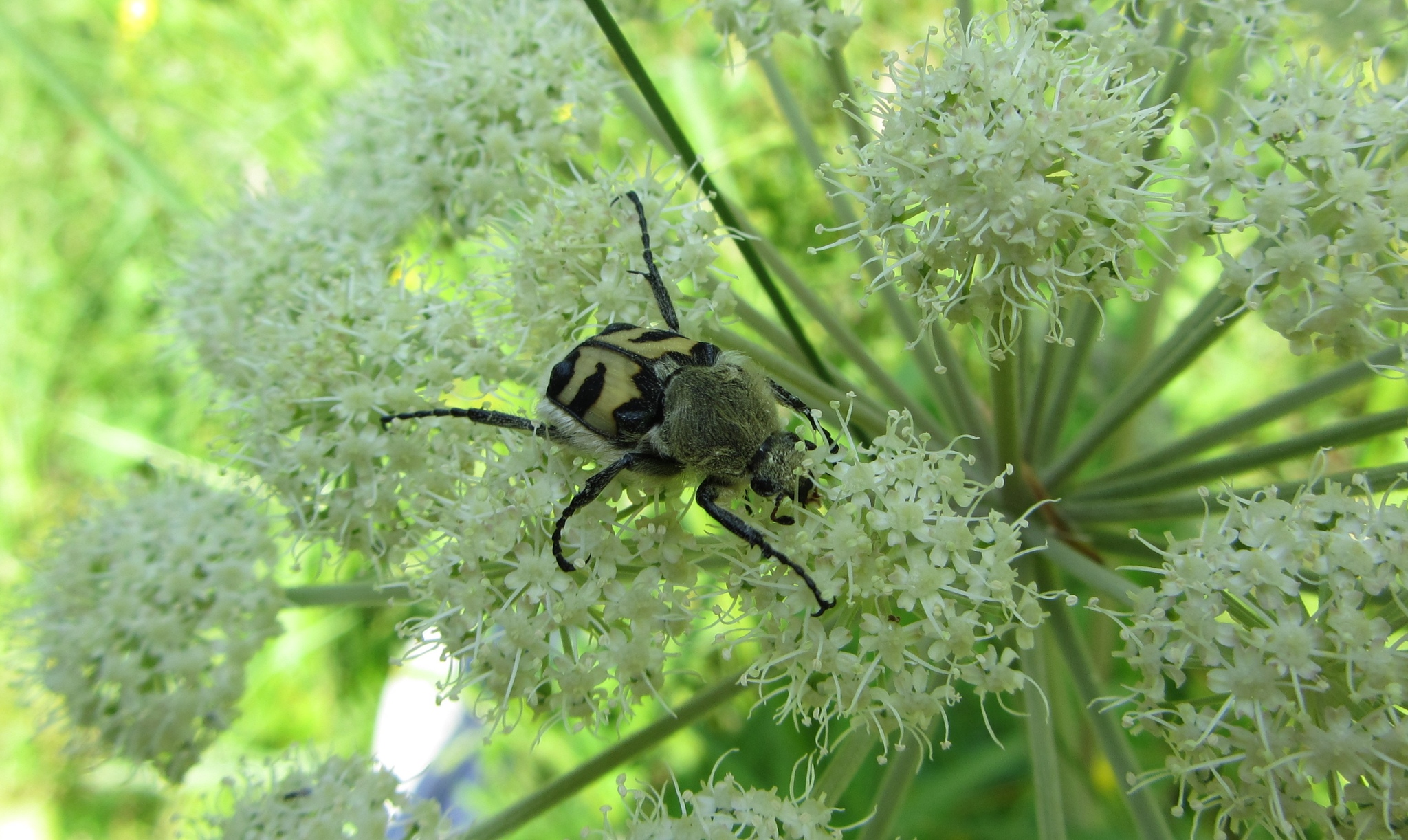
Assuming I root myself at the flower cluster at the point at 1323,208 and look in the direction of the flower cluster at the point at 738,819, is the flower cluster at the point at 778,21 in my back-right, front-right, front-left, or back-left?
front-right

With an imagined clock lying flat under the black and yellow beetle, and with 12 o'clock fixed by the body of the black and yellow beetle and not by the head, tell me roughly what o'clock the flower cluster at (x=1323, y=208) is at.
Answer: The flower cluster is roughly at 11 o'clock from the black and yellow beetle.

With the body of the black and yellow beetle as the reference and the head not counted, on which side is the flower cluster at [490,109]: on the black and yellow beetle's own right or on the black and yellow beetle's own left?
on the black and yellow beetle's own left

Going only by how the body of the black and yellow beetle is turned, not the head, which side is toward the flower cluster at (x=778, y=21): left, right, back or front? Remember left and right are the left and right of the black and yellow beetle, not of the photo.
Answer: left

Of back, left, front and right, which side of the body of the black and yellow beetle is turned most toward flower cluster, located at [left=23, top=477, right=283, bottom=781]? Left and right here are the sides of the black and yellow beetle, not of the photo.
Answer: back

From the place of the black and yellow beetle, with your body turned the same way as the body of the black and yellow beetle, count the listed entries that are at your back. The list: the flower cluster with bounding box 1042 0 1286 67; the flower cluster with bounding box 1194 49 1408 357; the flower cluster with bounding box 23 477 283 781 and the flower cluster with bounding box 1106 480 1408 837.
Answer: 1

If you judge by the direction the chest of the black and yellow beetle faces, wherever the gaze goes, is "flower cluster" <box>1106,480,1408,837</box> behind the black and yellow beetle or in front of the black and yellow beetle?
in front

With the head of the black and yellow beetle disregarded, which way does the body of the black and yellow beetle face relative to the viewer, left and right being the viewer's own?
facing the viewer and to the right of the viewer

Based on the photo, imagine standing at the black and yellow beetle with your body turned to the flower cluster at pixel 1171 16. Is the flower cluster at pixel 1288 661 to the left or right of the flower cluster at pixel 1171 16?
right

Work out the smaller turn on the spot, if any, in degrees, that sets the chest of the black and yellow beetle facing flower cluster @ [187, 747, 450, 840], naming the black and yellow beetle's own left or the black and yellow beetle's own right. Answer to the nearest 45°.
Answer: approximately 135° to the black and yellow beetle's own right

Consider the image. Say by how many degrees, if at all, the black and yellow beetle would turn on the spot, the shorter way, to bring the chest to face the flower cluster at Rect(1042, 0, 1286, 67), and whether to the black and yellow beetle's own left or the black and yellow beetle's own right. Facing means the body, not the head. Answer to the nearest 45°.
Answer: approximately 45° to the black and yellow beetle's own left

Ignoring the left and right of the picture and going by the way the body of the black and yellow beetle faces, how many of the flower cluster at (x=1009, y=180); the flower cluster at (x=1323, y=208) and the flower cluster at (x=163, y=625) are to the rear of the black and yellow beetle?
1
